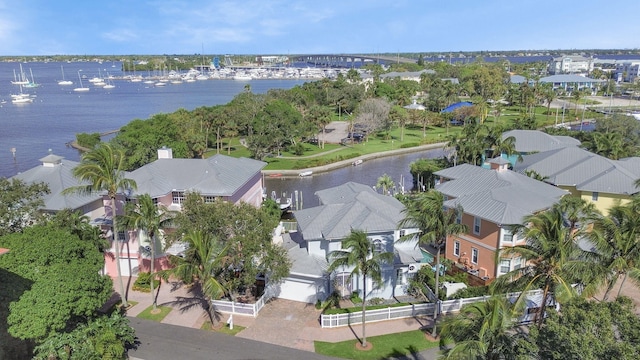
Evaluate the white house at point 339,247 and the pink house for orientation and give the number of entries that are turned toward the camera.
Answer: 2

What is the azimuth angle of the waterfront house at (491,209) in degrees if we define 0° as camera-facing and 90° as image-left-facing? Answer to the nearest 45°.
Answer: approximately 315°

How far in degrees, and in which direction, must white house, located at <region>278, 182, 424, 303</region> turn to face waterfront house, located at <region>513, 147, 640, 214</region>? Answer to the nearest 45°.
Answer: approximately 135° to its left

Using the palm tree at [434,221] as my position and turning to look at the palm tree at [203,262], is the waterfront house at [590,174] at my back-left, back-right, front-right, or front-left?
back-right

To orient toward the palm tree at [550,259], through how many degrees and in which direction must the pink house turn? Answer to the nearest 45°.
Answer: approximately 45° to its left

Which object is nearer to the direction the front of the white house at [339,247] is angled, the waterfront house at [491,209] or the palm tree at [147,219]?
the palm tree

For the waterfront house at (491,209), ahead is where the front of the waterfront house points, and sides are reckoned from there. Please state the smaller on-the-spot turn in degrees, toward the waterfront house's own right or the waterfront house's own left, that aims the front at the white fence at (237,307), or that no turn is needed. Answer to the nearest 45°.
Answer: approximately 90° to the waterfront house's own right

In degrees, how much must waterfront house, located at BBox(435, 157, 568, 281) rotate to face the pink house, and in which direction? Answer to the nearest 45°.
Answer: approximately 135° to its right

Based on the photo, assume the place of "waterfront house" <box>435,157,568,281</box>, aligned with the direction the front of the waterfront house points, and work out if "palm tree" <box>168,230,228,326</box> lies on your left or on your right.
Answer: on your right

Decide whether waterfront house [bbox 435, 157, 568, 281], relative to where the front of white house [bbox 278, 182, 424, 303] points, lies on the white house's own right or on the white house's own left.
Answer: on the white house's own left
